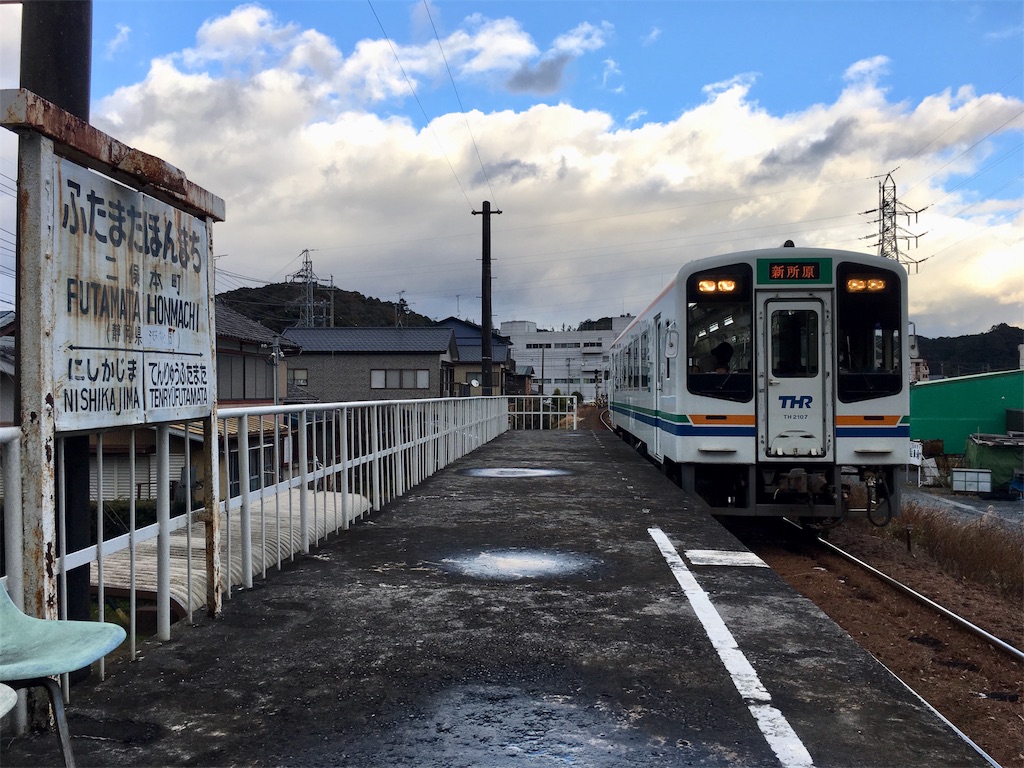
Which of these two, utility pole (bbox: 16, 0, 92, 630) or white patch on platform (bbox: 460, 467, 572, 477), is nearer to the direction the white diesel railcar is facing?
the utility pole

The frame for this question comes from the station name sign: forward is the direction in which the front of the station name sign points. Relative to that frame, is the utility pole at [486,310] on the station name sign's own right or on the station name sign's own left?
on the station name sign's own left

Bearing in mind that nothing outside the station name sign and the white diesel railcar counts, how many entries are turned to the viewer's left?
0

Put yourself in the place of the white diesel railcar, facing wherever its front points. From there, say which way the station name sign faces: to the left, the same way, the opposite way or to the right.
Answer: to the left

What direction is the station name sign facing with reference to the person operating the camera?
facing the viewer and to the right of the viewer

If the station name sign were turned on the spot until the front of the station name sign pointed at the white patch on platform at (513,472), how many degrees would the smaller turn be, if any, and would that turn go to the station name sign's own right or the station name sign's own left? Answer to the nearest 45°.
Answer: approximately 90° to the station name sign's own left

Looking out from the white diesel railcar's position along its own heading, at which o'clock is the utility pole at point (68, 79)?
The utility pole is roughly at 1 o'clock from the white diesel railcar.

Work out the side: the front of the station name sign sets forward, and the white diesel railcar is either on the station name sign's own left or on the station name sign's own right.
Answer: on the station name sign's own left

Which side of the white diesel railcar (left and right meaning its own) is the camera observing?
front

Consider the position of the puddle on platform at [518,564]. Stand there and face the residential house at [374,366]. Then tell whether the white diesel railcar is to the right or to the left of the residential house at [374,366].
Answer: right

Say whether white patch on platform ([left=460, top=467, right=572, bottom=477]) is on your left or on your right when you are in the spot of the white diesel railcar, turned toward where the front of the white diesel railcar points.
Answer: on your right
